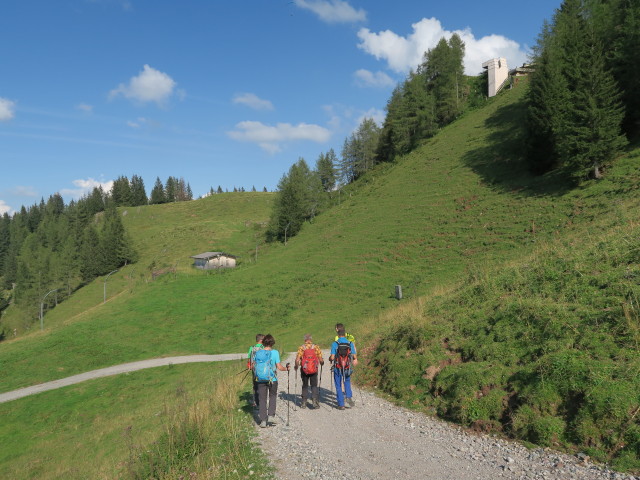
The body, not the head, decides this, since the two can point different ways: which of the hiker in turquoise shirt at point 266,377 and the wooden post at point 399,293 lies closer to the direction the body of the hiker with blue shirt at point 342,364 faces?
the wooden post

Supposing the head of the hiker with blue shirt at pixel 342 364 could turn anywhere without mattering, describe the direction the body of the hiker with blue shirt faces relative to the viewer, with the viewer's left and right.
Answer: facing away from the viewer

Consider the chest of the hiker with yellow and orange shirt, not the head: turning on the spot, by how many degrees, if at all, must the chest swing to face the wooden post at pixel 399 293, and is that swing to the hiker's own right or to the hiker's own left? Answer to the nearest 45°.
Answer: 0° — they already face it

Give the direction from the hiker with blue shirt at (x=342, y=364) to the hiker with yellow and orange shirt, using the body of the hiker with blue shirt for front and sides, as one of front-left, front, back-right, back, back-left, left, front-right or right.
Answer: left

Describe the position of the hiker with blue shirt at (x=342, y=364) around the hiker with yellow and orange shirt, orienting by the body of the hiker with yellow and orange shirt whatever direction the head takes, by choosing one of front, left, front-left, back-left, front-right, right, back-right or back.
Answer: right

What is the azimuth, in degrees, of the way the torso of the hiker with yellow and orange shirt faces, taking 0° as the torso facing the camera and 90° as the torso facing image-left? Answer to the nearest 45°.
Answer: approximately 180°

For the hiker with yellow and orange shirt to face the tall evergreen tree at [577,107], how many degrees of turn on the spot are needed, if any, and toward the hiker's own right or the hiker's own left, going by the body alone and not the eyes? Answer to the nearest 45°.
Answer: approximately 45° to the hiker's own right

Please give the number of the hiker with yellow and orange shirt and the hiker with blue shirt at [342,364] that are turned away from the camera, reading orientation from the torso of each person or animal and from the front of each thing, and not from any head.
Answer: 2
